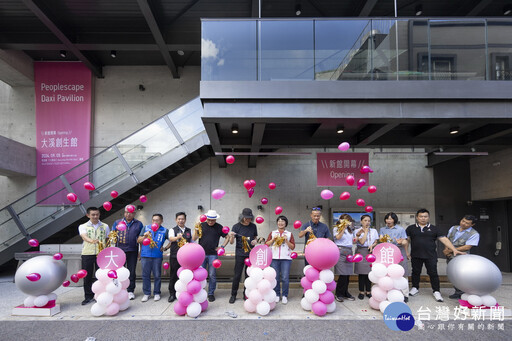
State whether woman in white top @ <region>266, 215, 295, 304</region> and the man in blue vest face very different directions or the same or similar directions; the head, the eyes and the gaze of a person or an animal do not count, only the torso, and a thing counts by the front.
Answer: same or similar directions

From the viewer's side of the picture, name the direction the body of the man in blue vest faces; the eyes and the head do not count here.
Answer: toward the camera

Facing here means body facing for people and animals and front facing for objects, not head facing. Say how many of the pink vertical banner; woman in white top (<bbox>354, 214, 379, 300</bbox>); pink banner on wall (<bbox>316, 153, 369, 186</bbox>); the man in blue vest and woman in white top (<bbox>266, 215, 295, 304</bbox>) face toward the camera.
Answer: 5

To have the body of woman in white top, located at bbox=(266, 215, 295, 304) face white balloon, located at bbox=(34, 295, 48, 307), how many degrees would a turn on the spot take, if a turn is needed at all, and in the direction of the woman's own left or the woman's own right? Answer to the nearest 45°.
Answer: approximately 90° to the woman's own right

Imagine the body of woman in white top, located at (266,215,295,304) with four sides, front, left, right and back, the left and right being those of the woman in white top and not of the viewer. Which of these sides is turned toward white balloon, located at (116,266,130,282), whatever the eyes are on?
right

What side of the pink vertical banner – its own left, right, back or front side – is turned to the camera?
front

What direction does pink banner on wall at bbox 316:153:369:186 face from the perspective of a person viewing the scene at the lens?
facing the viewer

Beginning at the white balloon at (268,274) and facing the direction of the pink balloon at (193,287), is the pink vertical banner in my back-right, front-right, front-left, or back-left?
front-right

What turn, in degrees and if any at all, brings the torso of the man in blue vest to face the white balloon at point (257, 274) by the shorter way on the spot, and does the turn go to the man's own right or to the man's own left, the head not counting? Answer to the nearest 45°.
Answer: approximately 45° to the man's own left

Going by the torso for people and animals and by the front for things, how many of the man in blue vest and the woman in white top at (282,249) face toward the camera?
2

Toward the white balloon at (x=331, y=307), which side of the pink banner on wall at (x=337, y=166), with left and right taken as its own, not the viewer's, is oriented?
front
